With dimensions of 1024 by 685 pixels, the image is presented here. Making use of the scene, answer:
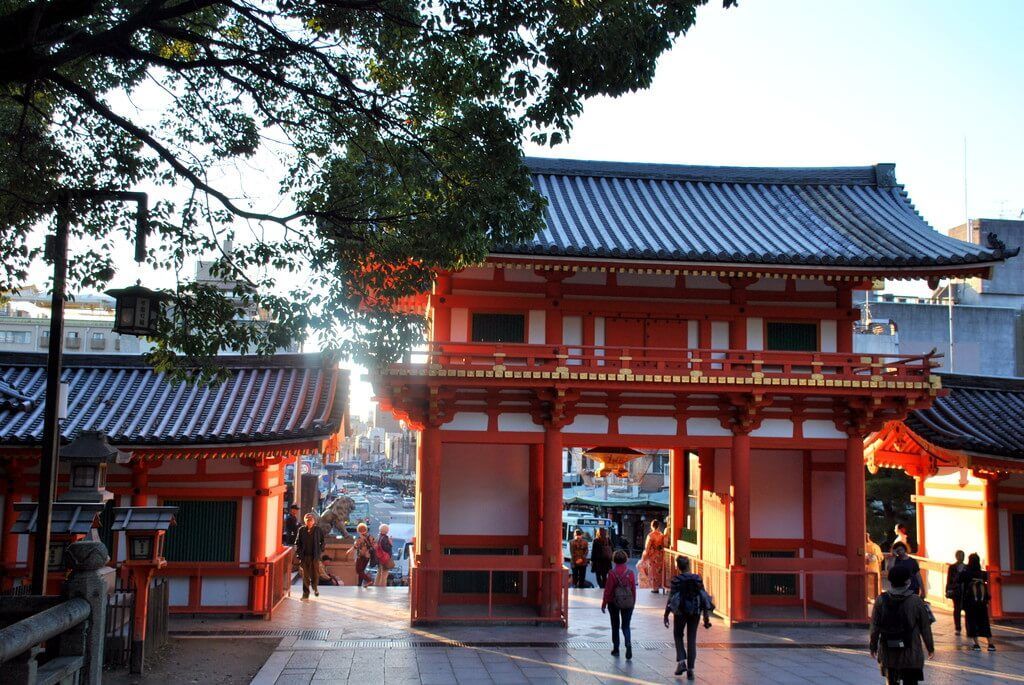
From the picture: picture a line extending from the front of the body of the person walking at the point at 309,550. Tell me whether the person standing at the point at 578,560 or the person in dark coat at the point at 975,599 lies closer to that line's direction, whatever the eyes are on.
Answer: the person in dark coat

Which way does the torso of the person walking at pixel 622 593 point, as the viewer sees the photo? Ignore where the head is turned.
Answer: away from the camera

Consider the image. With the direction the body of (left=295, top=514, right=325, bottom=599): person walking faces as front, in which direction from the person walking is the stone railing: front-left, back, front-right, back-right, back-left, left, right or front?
front

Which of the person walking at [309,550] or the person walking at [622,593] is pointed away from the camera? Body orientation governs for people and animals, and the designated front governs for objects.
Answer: the person walking at [622,593]

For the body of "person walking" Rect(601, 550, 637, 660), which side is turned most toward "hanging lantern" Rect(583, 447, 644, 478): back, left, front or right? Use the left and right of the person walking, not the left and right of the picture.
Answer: front

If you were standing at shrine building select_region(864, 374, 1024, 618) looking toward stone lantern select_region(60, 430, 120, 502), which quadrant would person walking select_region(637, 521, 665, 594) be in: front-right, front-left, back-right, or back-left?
front-right

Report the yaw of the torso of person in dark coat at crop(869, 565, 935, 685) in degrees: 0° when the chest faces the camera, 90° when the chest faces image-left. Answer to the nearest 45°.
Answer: approximately 180°

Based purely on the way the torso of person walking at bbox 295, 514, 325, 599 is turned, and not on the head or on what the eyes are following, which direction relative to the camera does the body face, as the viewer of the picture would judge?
toward the camera

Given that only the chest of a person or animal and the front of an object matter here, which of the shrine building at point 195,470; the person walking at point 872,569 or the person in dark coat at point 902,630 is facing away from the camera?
the person in dark coat

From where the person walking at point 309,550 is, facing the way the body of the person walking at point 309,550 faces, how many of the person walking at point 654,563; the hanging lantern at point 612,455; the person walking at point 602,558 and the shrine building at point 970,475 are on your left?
4

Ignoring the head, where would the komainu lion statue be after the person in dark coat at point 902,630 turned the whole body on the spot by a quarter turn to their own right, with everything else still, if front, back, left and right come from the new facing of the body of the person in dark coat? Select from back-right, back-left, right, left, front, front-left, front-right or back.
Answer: back-left

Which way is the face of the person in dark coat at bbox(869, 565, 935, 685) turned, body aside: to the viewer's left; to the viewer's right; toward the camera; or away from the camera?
away from the camera

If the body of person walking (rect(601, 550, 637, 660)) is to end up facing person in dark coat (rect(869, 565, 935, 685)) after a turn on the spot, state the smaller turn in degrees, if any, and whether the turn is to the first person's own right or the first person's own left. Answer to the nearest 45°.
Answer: approximately 135° to the first person's own right

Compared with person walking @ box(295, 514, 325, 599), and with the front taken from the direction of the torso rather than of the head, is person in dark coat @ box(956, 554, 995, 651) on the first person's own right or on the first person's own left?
on the first person's own left

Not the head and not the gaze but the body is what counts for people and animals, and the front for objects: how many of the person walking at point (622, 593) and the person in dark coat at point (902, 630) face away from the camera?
2
